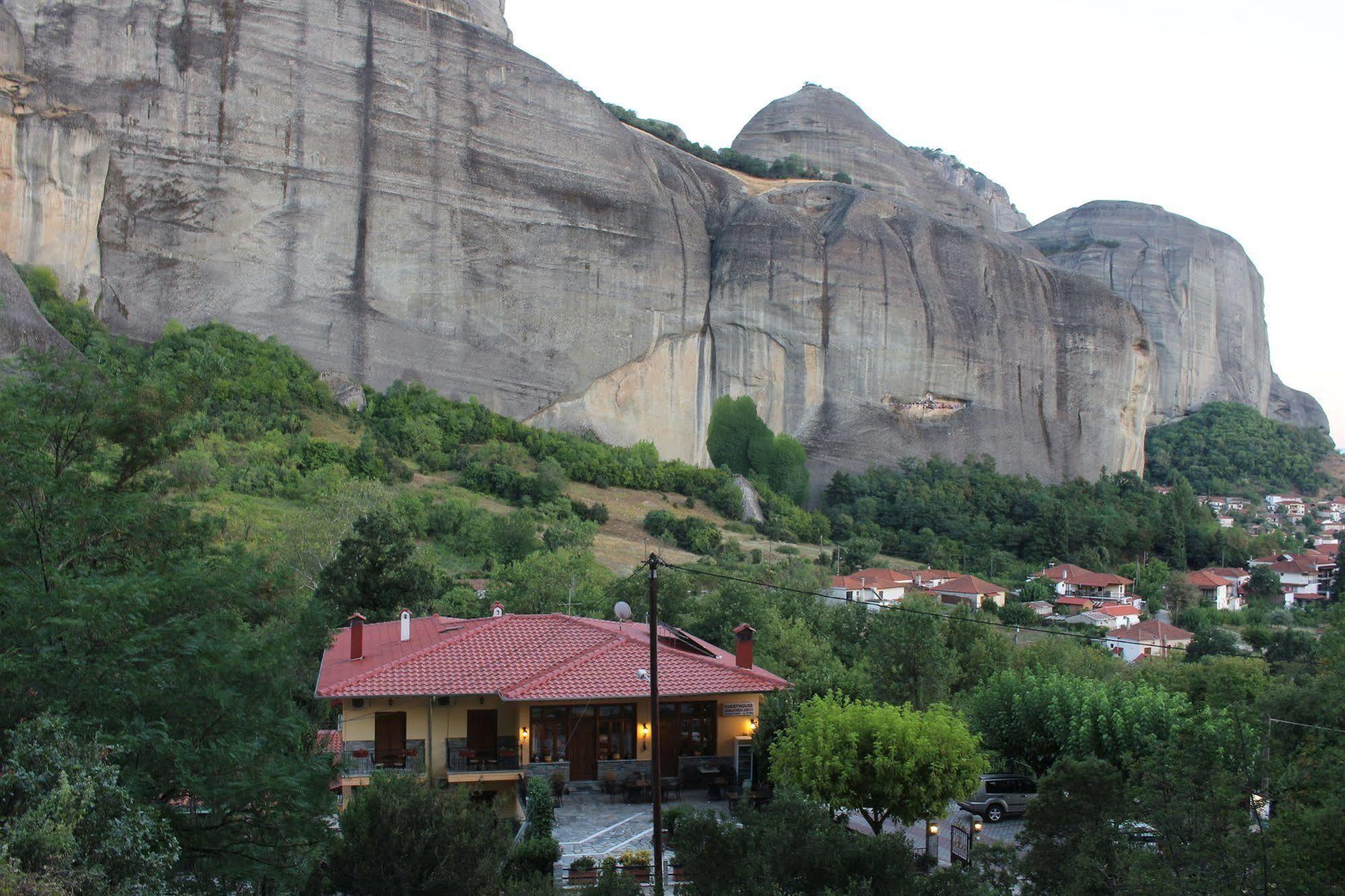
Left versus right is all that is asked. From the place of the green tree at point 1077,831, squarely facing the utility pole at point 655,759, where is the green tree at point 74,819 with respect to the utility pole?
left

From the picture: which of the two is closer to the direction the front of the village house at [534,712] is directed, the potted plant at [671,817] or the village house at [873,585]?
the potted plant

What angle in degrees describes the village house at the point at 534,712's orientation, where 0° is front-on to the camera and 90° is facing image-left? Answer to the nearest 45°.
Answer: approximately 0°

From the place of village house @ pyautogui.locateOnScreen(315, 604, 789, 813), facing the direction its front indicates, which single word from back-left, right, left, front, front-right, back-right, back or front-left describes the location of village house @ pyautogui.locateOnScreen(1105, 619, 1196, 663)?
back-left

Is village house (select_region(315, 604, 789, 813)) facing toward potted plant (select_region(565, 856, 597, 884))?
yes

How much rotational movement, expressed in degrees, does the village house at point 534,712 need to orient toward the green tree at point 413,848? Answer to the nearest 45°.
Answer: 0° — it already faces it

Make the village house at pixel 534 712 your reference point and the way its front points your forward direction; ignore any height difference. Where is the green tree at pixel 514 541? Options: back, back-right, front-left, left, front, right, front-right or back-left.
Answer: back

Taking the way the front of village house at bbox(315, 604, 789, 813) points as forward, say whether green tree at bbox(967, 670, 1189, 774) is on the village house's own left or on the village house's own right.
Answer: on the village house's own left

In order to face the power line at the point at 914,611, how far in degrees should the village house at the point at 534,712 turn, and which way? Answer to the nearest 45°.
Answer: approximately 135° to its left

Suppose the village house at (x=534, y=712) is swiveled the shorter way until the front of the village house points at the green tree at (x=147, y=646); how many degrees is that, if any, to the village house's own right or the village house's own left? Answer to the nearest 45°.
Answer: approximately 45° to the village house's own right

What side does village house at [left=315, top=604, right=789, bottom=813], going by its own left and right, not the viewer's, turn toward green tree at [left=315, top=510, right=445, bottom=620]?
back
